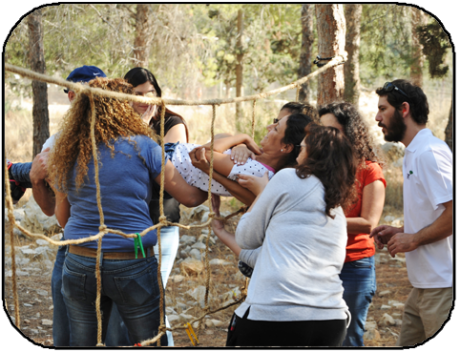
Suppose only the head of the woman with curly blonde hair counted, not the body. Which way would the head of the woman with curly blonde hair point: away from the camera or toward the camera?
away from the camera

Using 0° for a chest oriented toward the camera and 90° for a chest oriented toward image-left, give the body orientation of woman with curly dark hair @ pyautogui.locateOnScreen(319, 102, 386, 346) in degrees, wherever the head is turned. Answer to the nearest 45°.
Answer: approximately 90°

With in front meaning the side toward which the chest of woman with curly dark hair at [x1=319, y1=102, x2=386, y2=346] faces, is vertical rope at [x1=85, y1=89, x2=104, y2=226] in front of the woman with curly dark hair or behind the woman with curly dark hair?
in front

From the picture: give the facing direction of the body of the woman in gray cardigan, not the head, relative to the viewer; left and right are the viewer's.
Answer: facing away from the viewer and to the left of the viewer

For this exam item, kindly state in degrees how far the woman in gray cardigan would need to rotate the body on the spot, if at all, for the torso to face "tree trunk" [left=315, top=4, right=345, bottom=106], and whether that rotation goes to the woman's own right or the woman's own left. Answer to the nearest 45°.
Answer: approximately 45° to the woman's own right

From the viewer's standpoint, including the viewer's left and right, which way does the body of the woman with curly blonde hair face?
facing away from the viewer

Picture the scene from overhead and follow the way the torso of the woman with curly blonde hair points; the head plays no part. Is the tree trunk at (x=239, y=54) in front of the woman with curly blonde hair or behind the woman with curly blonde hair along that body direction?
in front

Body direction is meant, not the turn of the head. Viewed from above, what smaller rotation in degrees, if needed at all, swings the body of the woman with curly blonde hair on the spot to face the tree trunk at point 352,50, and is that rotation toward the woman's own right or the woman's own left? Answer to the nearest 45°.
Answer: approximately 45° to the woman's own right

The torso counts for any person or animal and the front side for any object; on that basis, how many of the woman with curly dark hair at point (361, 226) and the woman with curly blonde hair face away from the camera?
1

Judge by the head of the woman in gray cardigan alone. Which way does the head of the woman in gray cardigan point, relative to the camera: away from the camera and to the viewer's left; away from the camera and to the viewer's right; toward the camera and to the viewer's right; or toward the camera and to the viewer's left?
away from the camera and to the viewer's left

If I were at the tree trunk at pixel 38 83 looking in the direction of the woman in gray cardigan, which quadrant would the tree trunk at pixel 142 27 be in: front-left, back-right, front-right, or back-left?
back-left

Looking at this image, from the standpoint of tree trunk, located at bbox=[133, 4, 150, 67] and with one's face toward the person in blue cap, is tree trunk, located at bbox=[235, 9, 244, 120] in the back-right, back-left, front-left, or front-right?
back-left

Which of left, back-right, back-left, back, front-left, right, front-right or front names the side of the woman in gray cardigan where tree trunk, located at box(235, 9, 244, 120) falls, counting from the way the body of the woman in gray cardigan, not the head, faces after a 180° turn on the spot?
back-left

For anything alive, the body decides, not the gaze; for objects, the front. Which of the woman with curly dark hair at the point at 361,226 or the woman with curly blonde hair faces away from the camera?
the woman with curly blonde hair

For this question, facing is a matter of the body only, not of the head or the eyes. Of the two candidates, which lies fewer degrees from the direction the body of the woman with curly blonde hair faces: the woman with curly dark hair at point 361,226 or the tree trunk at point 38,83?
the tree trunk
